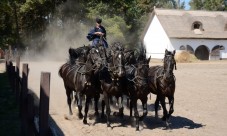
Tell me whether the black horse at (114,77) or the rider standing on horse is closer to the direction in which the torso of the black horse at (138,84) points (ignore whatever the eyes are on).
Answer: the black horse

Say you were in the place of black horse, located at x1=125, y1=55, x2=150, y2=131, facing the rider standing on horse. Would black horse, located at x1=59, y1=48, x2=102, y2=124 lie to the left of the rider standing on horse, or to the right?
left

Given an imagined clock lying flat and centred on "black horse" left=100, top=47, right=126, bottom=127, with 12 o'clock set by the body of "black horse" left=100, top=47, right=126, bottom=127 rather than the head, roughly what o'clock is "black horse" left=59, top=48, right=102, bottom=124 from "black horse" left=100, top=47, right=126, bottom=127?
"black horse" left=59, top=48, right=102, bottom=124 is roughly at 4 o'clock from "black horse" left=100, top=47, right=126, bottom=127.

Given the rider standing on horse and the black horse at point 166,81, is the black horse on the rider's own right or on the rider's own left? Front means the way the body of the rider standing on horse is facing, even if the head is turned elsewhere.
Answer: on the rider's own left

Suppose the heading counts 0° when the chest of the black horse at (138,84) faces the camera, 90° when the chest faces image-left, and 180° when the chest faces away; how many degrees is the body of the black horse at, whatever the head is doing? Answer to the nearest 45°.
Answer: approximately 0°

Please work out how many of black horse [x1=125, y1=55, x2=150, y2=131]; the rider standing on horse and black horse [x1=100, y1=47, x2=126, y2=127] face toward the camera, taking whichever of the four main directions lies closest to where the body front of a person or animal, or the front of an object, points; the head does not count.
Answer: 3

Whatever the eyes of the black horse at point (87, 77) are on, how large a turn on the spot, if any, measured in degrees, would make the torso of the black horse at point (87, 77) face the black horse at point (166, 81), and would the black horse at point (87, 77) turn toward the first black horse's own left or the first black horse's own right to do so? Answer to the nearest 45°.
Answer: approximately 45° to the first black horse's own left

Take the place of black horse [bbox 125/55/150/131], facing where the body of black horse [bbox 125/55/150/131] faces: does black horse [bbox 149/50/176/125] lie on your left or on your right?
on your left

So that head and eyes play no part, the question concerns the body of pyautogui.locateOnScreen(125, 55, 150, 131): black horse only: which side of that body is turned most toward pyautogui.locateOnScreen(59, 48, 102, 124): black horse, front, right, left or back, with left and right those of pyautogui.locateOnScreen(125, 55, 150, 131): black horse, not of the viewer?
right

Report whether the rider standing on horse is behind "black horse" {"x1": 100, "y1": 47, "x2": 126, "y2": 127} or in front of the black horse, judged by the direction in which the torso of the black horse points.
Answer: behind

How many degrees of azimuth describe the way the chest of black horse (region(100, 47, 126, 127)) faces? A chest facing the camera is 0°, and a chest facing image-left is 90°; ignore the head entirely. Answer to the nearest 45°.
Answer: approximately 0°

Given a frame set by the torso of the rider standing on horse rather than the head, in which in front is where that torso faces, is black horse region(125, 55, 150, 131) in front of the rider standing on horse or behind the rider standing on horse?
in front
